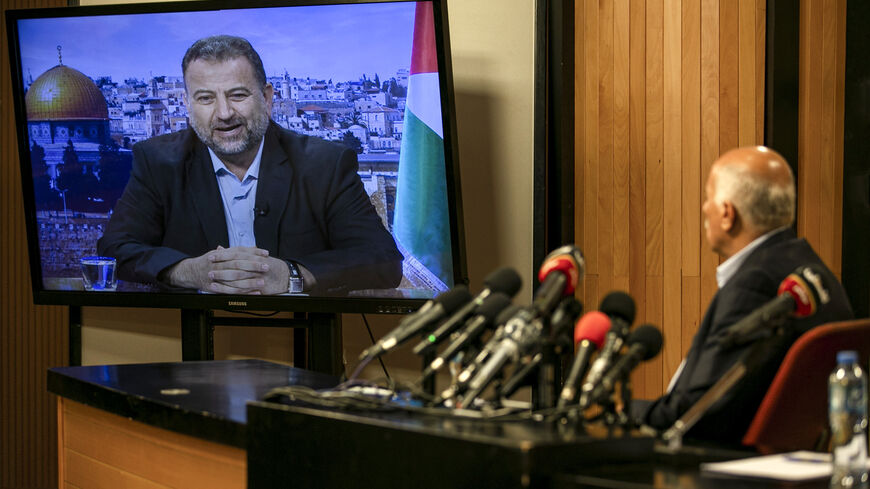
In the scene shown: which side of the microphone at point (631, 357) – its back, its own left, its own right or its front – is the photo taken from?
right

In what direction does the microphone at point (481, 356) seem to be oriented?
to the viewer's right

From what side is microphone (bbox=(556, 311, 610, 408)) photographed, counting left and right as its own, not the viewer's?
right

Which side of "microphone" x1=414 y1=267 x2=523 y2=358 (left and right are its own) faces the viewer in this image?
right

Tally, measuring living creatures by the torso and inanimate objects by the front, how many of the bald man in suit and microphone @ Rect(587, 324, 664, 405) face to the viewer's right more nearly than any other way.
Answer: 1

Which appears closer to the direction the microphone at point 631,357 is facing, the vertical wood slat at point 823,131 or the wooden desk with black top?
the vertical wood slat

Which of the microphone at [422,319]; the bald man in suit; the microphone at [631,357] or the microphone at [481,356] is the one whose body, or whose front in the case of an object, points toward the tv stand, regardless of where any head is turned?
the bald man in suit

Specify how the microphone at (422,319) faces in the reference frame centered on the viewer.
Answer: facing to the right of the viewer

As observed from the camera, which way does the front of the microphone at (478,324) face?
facing to the right of the viewer

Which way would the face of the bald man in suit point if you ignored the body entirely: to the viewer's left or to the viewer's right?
to the viewer's left

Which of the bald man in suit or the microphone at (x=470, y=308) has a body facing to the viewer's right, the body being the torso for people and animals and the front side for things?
the microphone
